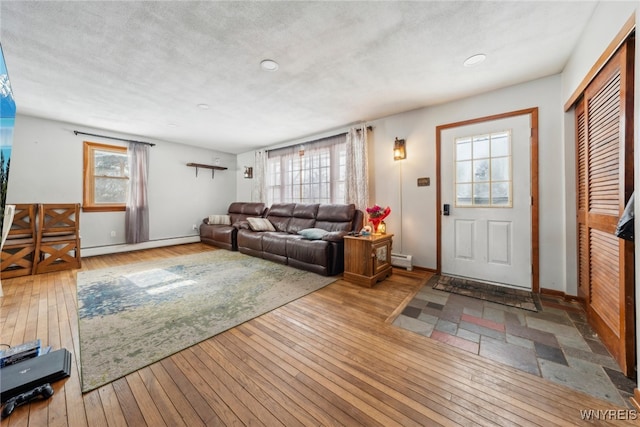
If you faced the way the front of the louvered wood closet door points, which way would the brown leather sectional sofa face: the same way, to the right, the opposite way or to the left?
to the left

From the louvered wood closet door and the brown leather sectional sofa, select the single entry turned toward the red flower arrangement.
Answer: the louvered wood closet door

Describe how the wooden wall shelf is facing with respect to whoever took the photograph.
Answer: facing the viewer and to the right of the viewer

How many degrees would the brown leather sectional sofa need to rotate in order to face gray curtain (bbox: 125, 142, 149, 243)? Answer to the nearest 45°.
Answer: approximately 90° to its right

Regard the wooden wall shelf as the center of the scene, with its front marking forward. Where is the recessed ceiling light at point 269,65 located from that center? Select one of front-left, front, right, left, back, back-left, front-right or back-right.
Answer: front-right

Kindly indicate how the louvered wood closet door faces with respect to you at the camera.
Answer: facing to the left of the viewer

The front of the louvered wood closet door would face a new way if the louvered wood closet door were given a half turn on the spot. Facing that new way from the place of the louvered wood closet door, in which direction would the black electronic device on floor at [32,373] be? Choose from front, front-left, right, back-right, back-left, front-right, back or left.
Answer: back-right

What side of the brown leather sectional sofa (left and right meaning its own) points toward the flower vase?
left

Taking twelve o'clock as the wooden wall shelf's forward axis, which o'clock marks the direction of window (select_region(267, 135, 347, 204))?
The window is roughly at 12 o'clock from the wooden wall shelf.

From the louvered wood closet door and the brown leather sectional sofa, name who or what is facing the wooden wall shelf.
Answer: the louvered wood closet door

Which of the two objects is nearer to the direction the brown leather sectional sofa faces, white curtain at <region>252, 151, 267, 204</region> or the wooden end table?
the wooden end table

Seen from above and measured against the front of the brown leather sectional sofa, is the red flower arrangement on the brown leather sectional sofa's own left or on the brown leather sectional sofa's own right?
on the brown leather sectional sofa's own left

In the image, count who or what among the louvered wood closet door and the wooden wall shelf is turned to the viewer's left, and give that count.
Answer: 1

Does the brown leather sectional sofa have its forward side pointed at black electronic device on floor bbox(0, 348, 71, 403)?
yes
